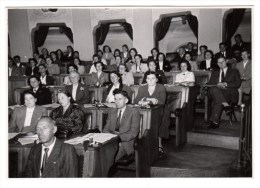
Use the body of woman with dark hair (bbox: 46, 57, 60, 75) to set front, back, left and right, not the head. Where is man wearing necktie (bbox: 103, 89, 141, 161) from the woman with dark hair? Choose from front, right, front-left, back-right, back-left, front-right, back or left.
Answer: front-left

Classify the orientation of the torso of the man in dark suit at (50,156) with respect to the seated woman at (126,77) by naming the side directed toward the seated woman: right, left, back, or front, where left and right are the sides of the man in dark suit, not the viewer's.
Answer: back

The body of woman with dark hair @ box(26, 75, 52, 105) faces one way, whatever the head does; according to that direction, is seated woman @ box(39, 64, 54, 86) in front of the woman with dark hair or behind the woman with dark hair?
behind

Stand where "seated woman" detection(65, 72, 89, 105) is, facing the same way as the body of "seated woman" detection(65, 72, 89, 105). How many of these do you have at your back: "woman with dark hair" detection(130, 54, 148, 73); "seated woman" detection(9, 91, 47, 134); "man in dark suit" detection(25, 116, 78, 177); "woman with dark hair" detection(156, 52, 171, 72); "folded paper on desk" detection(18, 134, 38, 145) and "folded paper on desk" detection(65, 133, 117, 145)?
2

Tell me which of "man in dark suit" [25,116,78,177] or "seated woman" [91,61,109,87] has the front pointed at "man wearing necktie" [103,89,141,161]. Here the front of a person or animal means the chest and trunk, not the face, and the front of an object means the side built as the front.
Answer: the seated woman

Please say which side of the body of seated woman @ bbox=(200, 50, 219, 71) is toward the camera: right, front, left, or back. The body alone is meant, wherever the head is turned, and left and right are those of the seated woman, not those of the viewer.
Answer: front

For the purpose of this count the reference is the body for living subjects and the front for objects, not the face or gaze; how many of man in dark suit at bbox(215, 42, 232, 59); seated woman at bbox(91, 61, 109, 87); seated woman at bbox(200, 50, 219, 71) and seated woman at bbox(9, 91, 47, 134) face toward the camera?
4

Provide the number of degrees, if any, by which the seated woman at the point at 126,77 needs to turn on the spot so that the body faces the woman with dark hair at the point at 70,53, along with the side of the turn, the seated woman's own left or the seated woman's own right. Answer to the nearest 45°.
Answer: approximately 90° to the seated woman's own right

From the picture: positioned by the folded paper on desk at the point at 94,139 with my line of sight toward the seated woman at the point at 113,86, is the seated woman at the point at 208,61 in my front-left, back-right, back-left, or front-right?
front-right

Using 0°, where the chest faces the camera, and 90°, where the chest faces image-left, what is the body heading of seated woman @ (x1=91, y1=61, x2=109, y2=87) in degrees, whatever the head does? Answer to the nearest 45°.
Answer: approximately 0°

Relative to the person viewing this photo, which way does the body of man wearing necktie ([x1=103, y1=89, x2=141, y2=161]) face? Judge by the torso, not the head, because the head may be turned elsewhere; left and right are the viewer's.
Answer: facing the viewer and to the left of the viewer

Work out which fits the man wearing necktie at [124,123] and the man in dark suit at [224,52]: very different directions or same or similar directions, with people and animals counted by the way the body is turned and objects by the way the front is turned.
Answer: same or similar directions

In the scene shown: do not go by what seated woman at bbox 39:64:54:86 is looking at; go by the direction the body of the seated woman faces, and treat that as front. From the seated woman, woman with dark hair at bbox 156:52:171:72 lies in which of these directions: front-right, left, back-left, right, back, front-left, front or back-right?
back-left

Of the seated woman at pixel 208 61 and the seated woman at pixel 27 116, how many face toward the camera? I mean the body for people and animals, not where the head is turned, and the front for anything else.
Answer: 2

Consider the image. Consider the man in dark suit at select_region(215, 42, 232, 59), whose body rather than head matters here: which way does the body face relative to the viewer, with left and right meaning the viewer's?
facing the viewer

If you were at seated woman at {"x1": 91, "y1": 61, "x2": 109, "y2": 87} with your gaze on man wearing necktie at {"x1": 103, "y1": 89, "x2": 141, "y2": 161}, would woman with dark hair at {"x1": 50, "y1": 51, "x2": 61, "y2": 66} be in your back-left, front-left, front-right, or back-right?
back-right

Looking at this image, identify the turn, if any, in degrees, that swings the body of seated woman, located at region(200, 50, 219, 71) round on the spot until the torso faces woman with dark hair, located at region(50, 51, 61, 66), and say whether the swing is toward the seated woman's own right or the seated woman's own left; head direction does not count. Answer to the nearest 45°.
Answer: approximately 90° to the seated woman's own right

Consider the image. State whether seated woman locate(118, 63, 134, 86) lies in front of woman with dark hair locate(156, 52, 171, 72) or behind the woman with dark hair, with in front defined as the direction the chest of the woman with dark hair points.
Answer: in front

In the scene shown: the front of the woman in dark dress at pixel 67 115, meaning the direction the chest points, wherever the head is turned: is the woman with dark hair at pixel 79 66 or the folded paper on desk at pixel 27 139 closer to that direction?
the folded paper on desk
